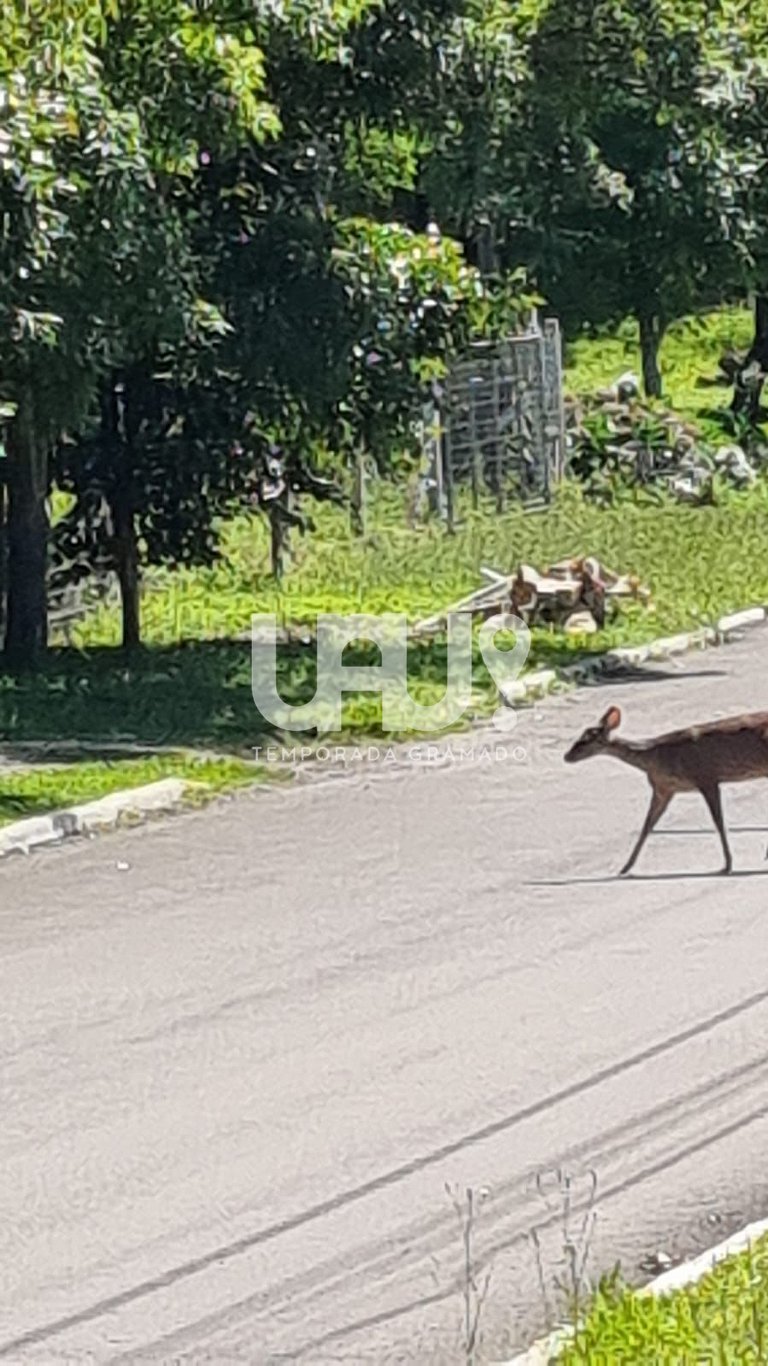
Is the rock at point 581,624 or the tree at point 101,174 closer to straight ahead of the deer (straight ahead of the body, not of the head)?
the tree

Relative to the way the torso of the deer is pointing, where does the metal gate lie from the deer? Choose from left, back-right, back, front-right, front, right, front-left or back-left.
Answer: right

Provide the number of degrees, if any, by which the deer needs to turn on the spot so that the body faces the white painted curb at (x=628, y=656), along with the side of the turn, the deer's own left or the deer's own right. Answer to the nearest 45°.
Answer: approximately 90° to the deer's own right

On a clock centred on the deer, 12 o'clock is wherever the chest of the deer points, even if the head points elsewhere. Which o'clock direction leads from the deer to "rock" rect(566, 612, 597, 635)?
The rock is roughly at 3 o'clock from the deer.

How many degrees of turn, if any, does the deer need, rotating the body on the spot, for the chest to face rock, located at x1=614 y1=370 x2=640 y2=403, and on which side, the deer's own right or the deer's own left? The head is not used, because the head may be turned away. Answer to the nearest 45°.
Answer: approximately 90° to the deer's own right

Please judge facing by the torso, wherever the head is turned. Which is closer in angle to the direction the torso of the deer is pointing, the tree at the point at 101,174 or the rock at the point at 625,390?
the tree

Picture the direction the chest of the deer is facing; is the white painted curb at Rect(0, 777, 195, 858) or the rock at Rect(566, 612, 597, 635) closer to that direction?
the white painted curb

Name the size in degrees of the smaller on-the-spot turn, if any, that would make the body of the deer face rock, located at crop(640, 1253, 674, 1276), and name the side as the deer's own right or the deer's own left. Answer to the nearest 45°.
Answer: approximately 90° to the deer's own left

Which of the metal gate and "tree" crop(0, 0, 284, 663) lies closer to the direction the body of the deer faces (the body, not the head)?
the tree

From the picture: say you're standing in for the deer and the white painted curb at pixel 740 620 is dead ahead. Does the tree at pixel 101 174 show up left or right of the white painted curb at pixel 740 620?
left

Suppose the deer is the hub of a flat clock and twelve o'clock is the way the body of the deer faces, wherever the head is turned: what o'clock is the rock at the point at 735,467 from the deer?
The rock is roughly at 3 o'clock from the deer.

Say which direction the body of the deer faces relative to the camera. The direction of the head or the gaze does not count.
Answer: to the viewer's left
